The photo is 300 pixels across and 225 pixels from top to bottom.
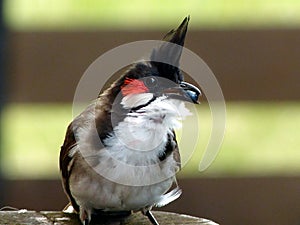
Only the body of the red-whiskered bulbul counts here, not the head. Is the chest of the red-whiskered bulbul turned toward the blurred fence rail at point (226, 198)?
no

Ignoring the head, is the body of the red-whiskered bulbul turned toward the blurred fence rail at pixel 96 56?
no

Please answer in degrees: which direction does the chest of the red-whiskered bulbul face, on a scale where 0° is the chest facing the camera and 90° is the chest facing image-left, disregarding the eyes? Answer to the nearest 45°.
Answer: approximately 315°
